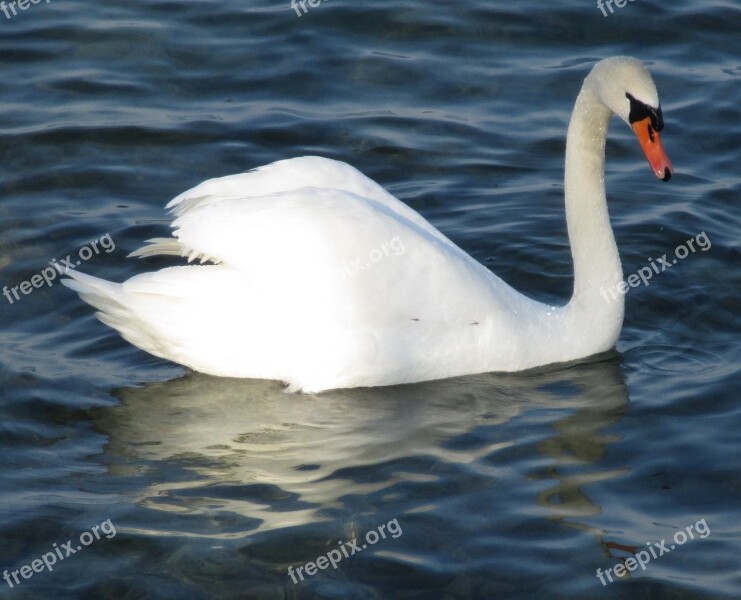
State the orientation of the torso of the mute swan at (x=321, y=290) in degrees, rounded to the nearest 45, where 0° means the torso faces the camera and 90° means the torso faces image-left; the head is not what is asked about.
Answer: approximately 270°
